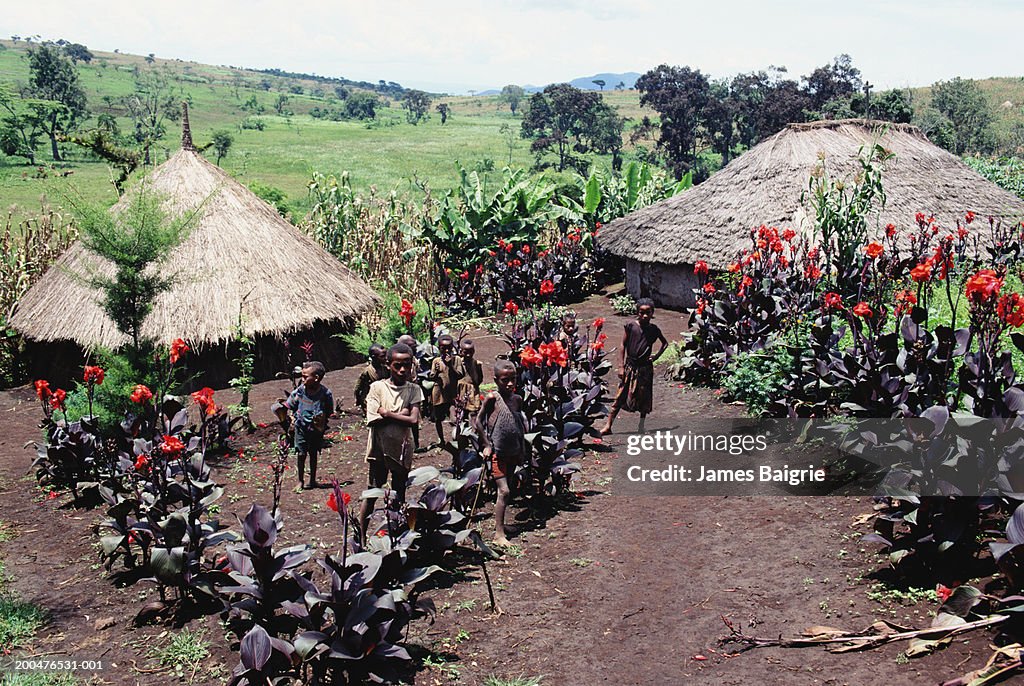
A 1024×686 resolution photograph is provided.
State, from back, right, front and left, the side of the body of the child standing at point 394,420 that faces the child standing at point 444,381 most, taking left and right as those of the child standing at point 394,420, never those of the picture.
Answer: back

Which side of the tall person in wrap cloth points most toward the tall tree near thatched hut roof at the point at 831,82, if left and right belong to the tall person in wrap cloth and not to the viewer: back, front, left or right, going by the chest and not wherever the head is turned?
back

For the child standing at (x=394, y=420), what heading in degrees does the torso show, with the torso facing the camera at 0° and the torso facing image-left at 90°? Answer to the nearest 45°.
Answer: approximately 0°

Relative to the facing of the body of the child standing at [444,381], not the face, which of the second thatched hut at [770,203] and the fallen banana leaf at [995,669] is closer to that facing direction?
the fallen banana leaf
